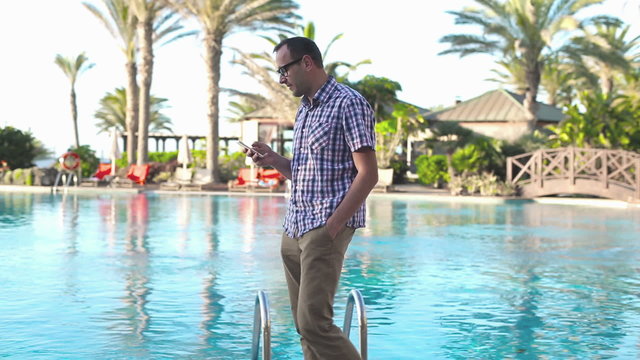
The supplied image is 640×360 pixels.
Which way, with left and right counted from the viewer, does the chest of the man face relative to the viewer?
facing the viewer and to the left of the viewer

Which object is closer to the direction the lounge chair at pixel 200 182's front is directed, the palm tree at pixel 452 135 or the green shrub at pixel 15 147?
the green shrub

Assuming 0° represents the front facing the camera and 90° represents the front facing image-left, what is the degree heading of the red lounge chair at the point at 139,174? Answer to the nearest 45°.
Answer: approximately 45°

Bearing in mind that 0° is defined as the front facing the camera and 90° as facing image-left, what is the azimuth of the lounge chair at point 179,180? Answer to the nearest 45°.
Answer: approximately 45°

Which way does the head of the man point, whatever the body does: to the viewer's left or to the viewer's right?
to the viewer's left

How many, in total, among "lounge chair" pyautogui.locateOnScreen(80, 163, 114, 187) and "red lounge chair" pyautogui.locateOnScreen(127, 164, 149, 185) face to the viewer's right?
0
